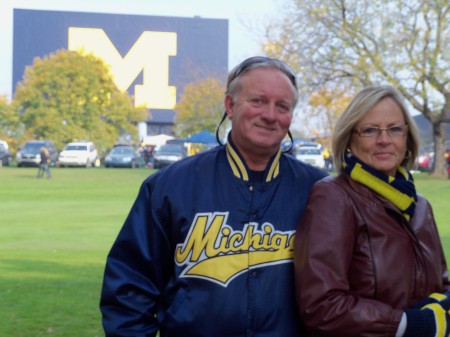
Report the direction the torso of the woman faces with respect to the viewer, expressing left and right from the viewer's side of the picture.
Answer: facing the viewer and to the right of the viewer

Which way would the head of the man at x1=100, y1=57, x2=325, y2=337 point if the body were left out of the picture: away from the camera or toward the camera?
toward the camera

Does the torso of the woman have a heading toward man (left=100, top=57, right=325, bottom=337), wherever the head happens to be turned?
no

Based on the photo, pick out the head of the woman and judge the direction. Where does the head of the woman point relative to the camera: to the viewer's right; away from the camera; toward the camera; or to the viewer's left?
toward the camera

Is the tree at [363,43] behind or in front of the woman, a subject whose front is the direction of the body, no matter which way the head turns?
behind
